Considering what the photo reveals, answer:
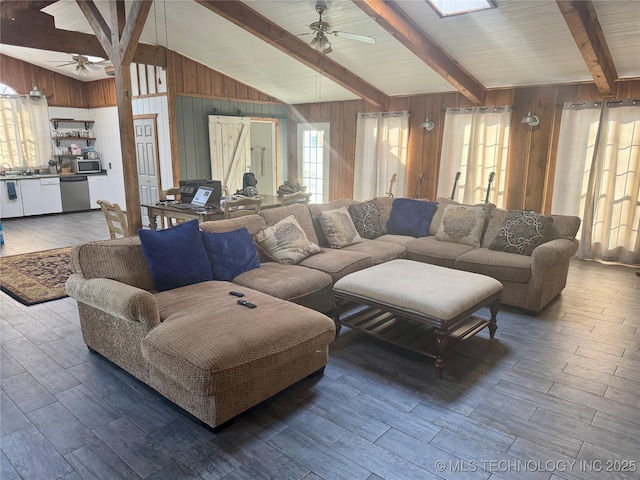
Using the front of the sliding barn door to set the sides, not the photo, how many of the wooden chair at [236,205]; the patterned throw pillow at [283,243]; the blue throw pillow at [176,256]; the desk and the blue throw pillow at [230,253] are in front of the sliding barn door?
5

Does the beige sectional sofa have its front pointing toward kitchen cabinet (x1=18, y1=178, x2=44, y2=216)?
no

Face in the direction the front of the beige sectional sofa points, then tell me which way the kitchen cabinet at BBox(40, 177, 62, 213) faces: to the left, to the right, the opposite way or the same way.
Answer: the same way

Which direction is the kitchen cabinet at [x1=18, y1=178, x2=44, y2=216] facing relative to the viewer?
toward the camera

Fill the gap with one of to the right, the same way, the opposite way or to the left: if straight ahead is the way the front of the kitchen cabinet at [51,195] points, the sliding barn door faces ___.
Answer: the same way

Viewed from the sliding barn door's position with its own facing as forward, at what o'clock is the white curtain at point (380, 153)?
The white curtain is roughly at 10 o'clock from the sliding barn door.

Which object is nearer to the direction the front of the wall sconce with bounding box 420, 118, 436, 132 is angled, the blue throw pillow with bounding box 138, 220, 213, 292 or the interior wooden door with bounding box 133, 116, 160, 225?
the blue throw pillow

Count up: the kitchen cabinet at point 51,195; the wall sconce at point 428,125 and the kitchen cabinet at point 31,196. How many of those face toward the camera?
3

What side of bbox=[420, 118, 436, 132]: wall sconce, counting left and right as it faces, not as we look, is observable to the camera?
front

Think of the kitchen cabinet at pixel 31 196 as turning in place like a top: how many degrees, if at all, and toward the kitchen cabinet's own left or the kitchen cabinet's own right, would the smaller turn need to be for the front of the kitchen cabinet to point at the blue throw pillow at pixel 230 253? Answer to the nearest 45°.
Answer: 0° — it already faces it

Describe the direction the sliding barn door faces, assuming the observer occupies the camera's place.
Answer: facing the viewer

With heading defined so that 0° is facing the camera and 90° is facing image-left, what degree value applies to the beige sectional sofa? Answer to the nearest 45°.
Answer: approximately 315°

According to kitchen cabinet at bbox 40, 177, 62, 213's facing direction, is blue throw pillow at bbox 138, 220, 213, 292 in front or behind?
in front

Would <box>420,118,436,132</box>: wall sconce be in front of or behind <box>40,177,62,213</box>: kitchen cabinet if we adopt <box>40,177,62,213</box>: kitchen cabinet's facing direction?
in front

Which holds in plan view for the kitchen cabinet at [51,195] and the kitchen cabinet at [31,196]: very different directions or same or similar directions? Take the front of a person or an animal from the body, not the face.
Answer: same or similar directions

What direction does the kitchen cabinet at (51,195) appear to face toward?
toward the camera

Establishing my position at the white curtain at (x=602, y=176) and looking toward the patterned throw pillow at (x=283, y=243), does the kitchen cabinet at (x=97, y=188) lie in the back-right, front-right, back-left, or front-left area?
front-right

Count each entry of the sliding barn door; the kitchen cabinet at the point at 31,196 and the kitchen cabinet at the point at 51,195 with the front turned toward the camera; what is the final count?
3
